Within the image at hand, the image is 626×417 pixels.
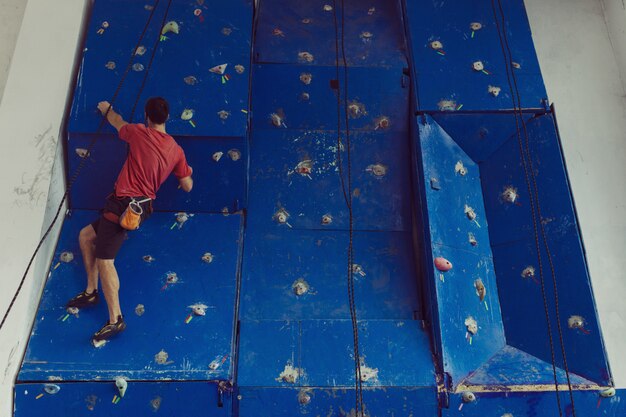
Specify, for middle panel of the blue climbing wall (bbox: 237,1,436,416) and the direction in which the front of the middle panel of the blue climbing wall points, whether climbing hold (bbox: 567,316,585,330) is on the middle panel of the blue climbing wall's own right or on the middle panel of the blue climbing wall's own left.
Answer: on the blue climbing wall's own left

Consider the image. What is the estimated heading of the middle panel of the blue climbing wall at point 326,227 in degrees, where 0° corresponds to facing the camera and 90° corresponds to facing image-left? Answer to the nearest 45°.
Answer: approximately 0°

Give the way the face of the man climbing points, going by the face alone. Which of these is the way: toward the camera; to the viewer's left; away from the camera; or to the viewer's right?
away from the camera

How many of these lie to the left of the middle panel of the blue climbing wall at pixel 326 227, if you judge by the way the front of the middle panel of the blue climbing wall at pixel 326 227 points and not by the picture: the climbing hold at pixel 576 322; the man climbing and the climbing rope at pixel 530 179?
2

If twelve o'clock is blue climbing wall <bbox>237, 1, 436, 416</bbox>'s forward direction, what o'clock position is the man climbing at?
The man climbing is roughly at 2 o'clock from the blue climbing wall.

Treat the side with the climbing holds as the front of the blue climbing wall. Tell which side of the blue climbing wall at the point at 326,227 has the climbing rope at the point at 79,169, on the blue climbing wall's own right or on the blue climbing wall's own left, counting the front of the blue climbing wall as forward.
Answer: on the blue climbing wall's own right

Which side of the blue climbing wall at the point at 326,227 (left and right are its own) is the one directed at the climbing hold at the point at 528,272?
left

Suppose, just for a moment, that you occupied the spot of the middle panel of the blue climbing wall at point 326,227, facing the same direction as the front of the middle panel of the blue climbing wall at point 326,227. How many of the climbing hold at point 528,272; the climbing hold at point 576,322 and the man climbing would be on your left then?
2

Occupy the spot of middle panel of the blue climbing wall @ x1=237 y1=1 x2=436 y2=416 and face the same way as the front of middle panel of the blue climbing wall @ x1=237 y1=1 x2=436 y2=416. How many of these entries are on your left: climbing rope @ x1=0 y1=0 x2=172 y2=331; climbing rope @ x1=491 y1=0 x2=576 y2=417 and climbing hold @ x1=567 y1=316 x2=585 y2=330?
2

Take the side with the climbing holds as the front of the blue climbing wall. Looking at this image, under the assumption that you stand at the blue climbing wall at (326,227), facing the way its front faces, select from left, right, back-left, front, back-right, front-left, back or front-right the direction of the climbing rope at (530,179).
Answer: left
